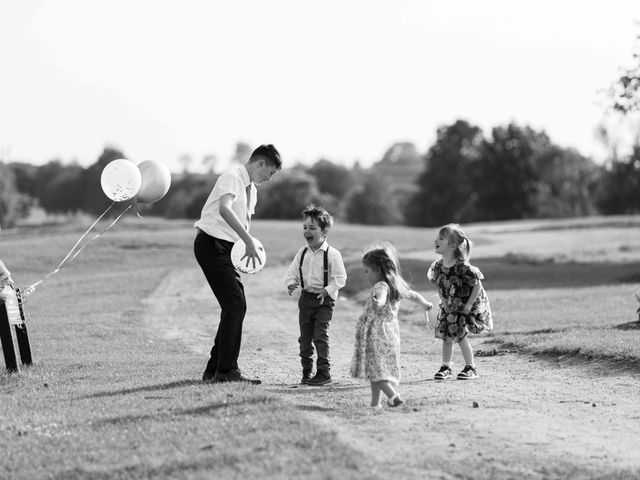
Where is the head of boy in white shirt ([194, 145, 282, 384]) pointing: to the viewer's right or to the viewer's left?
to the viewer's right

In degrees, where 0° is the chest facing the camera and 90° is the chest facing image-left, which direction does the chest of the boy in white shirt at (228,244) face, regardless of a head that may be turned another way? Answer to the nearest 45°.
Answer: approximately 270°

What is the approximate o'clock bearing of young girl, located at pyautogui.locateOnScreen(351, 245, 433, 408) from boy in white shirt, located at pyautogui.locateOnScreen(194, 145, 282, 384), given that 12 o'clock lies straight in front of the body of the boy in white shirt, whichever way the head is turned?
The young girl is roughly at 1 o'clock from the boy in white shirt.

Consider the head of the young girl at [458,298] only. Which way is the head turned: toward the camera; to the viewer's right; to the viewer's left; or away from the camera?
to the viewer's left
